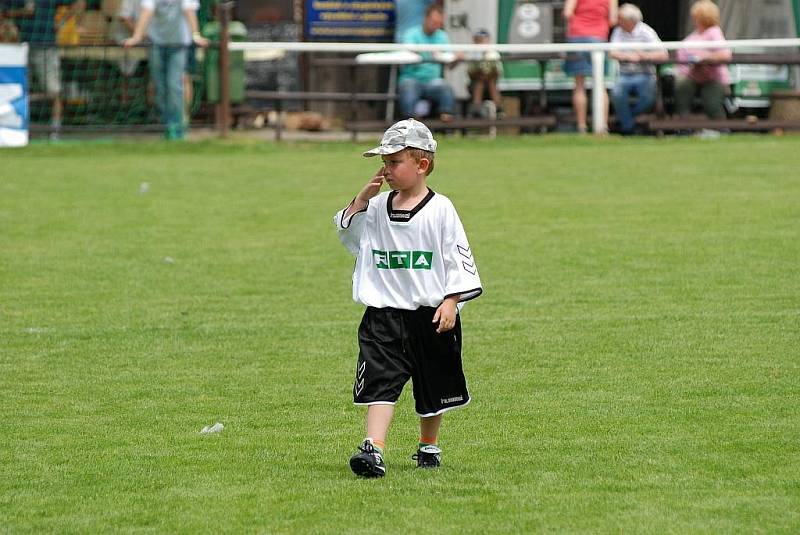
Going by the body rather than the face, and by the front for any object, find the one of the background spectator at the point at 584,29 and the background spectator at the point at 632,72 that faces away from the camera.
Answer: the background spectator at the point at 584,29

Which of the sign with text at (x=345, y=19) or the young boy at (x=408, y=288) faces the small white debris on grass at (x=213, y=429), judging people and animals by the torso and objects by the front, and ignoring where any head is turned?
the sign with text

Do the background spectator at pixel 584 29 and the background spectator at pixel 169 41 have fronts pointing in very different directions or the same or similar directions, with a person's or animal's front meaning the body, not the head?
very different directions

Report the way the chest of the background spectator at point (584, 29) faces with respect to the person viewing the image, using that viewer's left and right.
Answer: facing away from the viewer

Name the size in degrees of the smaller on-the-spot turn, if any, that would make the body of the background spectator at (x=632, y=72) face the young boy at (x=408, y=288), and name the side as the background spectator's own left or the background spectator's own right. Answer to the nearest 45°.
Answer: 0° — they already face them

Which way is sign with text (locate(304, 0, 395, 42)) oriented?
toward the camera

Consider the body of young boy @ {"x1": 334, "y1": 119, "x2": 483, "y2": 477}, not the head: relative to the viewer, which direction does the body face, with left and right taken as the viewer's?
facing the viewer

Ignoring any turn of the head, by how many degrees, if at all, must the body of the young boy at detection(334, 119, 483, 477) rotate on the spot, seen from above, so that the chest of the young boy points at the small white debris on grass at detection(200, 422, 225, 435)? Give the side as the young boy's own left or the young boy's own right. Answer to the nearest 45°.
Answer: approximately 135° to the young boy's own right
